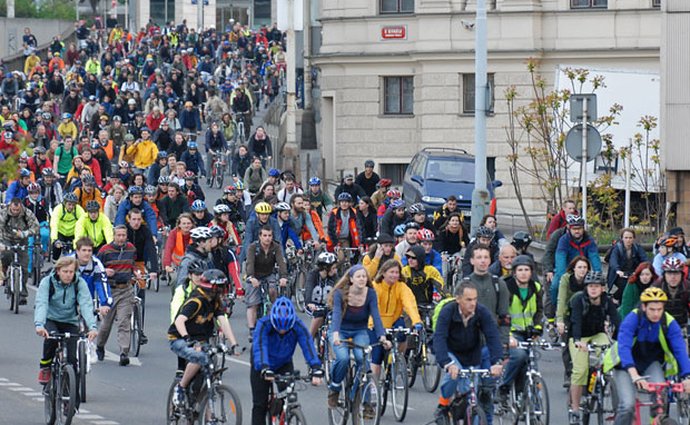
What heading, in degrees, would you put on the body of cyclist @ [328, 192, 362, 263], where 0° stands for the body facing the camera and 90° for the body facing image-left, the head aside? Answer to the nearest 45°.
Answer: approximately 0°

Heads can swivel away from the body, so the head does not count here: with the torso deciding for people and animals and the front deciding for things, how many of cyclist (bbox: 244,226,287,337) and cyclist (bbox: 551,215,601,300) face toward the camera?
2

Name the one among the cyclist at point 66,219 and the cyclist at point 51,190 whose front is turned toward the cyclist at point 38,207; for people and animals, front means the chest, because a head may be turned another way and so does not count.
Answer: the cyclist at point 51,190

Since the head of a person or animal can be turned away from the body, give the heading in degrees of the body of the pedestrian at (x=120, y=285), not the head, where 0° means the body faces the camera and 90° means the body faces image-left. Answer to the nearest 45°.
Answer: approximately 0°

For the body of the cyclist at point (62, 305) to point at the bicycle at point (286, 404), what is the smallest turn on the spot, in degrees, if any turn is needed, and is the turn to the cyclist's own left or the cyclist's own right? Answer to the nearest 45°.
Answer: approximately 45° to the cyclist's own left
